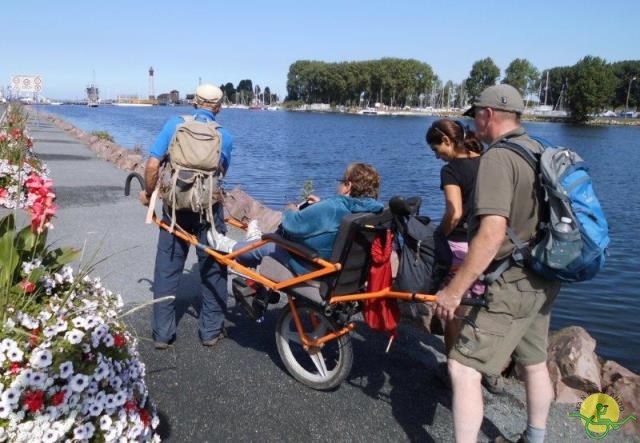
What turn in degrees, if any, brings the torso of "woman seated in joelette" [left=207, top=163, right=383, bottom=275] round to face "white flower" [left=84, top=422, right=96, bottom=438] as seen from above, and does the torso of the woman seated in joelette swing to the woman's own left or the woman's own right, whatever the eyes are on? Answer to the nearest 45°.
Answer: approximately 90° to the woman's own left

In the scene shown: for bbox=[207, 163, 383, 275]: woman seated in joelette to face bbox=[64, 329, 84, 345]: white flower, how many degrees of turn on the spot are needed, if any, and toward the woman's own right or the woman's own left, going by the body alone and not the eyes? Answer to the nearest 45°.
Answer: approximately 90° to the woman's own left

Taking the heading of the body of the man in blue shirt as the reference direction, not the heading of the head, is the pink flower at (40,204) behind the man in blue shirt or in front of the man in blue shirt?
behind

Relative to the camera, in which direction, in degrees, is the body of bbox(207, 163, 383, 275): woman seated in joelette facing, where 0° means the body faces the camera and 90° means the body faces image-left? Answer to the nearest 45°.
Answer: approximately 135°

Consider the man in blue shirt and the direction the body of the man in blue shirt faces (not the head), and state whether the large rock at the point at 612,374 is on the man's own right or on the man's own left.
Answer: on the man's own right

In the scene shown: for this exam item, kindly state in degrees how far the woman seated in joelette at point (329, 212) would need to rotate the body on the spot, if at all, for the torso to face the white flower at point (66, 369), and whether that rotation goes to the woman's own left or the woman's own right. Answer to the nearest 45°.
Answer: approximately 90° to the woman's own left

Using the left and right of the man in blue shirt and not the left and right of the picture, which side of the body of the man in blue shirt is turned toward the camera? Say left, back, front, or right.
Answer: back

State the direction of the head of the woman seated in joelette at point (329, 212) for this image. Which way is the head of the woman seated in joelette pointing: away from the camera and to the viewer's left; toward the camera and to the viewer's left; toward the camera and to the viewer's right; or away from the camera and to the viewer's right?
away from the camera and to the viewer's left

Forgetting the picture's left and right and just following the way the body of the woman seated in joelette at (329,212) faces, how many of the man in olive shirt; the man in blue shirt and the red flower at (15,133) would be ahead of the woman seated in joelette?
2

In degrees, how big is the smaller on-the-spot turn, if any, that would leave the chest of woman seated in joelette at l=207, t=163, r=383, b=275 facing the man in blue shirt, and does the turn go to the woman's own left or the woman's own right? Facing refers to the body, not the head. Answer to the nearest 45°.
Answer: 0° — they already face them

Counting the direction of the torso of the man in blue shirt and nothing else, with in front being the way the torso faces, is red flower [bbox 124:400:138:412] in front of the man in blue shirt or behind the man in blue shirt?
behind
